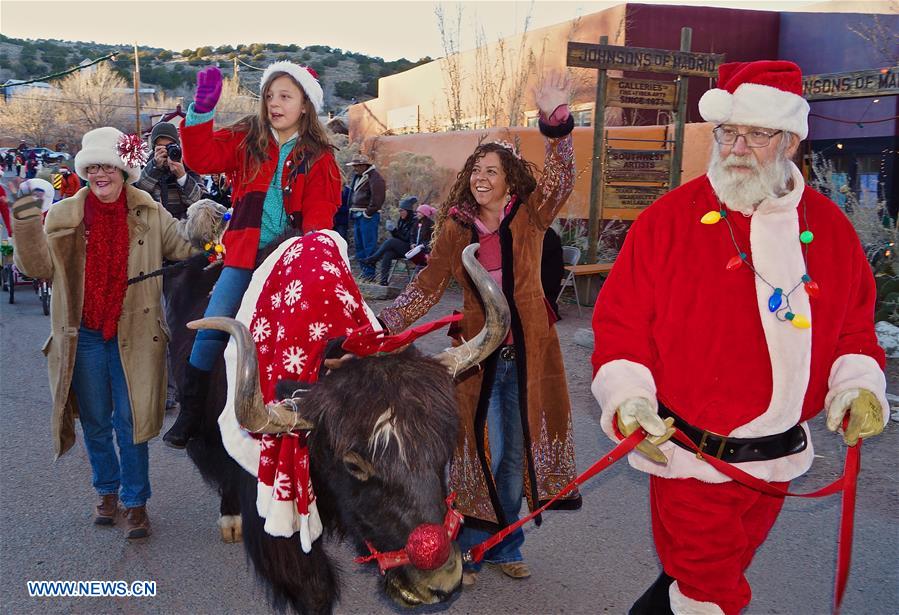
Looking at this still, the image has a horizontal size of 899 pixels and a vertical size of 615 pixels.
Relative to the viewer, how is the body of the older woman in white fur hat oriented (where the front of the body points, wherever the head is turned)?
toward the camera

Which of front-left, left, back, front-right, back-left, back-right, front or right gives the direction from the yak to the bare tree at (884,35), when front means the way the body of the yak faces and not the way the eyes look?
left

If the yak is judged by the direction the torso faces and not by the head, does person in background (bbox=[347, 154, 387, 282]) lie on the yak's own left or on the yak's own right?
on the yak's own left

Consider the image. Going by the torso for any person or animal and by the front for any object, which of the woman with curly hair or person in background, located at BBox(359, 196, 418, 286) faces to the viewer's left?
the person in background

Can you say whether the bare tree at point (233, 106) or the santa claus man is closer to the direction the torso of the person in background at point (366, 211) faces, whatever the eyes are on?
the santa claus man

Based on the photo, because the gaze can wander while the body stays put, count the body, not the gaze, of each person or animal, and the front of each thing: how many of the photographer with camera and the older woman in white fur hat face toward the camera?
2

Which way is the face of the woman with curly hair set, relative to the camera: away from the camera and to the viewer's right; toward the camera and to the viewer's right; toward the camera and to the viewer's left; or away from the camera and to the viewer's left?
toward the camera and to the viewer's left

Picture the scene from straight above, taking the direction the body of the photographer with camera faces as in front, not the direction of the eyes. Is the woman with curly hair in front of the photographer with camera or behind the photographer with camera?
in front

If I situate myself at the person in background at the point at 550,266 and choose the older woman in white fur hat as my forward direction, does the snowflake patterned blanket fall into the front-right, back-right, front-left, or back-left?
front-left

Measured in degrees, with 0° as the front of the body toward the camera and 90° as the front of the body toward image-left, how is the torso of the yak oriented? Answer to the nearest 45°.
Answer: approximately 315°

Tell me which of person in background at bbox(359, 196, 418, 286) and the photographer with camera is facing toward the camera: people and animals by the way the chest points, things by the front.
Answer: the photographer with camera

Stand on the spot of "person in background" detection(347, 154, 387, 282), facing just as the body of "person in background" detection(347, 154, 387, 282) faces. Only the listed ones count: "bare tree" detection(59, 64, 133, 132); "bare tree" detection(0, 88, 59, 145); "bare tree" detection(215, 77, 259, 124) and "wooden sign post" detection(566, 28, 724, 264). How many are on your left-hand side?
1

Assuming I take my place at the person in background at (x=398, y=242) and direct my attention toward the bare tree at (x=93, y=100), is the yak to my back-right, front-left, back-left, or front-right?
back-left

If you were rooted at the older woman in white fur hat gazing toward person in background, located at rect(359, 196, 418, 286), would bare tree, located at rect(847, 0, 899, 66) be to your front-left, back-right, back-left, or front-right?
front-right

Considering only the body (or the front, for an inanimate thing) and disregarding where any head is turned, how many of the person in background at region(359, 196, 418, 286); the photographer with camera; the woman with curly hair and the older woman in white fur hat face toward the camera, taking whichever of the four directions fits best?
3

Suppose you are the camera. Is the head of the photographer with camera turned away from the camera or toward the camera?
toward the camera
